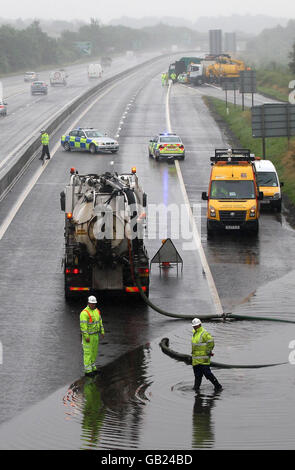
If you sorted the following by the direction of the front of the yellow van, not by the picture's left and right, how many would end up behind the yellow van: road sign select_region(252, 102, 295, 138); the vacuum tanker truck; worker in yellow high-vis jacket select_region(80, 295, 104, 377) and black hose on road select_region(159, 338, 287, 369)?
1

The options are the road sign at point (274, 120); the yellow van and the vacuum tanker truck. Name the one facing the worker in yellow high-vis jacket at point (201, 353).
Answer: the yellow van

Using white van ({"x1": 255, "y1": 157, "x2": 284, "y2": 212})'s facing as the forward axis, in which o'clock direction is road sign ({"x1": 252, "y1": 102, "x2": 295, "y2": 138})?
The road sign is roughly at 6 o'clock from the white van.

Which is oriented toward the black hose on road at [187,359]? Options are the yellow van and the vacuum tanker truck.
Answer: the yellow van

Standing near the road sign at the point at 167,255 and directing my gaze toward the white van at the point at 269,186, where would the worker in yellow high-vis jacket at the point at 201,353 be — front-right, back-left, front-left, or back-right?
back-right

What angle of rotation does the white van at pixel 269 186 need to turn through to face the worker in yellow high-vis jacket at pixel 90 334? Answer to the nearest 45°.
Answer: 0° — it already faces them

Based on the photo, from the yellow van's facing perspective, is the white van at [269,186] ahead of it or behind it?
behind

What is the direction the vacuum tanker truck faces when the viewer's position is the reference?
facing away from the viewer

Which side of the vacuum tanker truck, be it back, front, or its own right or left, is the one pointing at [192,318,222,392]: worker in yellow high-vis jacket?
back

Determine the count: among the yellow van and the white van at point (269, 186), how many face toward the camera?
2

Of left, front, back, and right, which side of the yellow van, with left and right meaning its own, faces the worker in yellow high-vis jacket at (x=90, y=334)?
front
